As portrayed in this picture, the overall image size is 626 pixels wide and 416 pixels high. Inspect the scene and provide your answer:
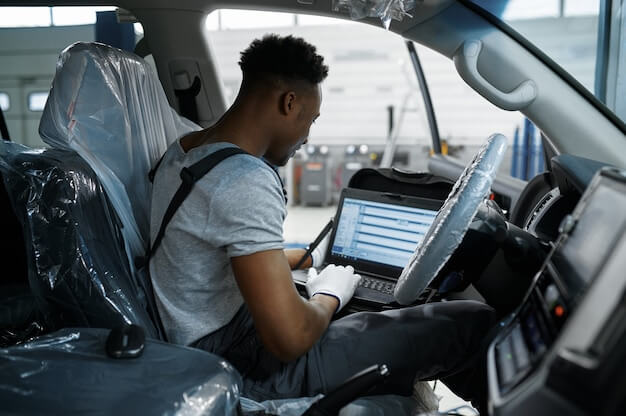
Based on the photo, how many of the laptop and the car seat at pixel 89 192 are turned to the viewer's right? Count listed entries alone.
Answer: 1

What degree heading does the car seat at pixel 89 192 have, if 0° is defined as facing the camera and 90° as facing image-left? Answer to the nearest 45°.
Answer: approximately 270°

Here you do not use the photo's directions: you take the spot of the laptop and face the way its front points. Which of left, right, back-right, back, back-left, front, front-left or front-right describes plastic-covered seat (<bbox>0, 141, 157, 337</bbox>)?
front

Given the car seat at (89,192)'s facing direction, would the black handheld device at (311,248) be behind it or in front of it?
in front

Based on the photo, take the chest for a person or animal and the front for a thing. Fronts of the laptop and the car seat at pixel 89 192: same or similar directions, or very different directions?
very different directions

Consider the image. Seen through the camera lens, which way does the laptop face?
facing the viewer and to the left of the viewer

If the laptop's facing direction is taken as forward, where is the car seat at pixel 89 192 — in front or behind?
in front

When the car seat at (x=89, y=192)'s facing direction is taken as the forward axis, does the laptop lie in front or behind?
in front

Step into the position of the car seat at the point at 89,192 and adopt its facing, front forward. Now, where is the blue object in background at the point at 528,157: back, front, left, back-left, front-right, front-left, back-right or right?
front-left
